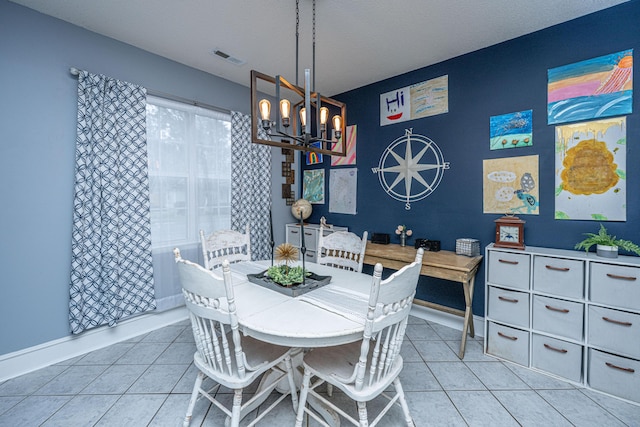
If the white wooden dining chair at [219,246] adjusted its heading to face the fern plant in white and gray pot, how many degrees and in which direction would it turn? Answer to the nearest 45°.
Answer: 0° — it already faces it

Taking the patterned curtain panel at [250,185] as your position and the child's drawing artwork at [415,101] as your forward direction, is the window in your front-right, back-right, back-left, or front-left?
back-right

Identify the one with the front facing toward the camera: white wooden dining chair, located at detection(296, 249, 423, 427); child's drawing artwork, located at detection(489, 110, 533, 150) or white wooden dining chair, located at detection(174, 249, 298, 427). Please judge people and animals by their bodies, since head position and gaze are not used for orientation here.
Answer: the child's drawing artwork

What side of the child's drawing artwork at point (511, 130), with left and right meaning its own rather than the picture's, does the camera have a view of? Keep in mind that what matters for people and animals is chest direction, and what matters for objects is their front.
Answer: front

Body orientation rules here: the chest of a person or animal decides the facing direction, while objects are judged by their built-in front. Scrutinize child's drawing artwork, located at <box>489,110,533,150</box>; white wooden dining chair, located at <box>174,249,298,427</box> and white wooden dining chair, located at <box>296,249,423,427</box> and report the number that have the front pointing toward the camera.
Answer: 1

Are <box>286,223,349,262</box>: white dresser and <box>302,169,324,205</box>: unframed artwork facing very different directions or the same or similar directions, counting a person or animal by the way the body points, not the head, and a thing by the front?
same or similar directions

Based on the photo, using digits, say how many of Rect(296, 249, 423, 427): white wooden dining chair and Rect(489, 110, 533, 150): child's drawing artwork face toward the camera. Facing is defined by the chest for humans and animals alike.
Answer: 1

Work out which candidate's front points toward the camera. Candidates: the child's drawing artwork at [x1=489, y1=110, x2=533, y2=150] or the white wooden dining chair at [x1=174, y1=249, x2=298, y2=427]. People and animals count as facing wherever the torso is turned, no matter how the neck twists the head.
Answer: the child's drawing artwork

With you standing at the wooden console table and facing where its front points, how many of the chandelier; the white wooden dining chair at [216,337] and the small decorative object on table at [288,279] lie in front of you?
3

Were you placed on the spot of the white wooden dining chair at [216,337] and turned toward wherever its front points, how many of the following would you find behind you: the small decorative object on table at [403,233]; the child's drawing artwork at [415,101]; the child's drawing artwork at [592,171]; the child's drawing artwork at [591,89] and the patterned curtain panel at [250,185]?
0

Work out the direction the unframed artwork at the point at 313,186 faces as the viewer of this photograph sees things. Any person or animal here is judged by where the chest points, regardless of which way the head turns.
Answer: facing the viewer and to the left of the viewer

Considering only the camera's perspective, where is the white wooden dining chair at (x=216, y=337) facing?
facing away from the viewer and to the right of the viewer

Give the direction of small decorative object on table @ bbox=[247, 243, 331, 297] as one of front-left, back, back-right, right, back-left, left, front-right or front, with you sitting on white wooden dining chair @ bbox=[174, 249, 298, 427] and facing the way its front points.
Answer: front

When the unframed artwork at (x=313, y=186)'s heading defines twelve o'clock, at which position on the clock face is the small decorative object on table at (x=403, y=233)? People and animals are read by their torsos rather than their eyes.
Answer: The small decorative object on table is roughly at 9 o'clock from the unframed artwork.

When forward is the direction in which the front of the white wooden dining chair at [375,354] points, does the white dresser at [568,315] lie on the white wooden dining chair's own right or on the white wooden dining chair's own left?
on the white wooden dining chair's own right
